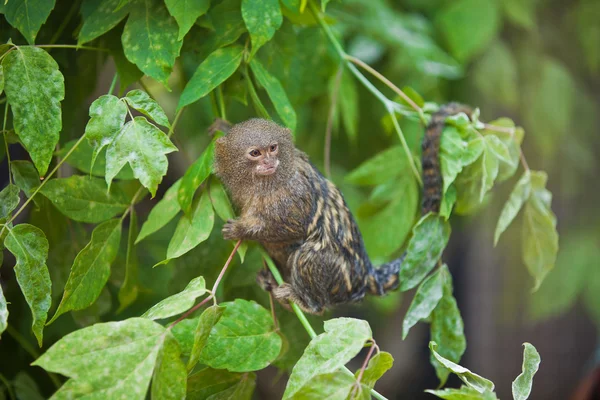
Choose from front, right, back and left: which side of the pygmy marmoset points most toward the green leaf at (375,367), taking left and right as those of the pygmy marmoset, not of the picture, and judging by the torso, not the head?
left

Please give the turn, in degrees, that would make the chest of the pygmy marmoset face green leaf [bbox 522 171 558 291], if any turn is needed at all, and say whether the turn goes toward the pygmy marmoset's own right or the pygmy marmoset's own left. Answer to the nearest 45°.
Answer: approximately 180°

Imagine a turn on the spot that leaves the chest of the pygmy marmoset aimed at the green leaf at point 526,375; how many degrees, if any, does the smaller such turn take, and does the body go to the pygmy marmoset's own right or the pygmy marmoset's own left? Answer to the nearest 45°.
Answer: approximately 135° to the pygmy marmoset's own left

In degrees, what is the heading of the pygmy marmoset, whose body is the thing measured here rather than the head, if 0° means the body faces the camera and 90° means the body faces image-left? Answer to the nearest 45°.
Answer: approximately 90°

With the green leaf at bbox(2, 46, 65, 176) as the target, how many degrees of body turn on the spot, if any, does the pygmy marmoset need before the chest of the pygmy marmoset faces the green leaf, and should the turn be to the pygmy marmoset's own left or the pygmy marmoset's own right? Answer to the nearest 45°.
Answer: approximately 45° to the pygmy marmoset's own left
